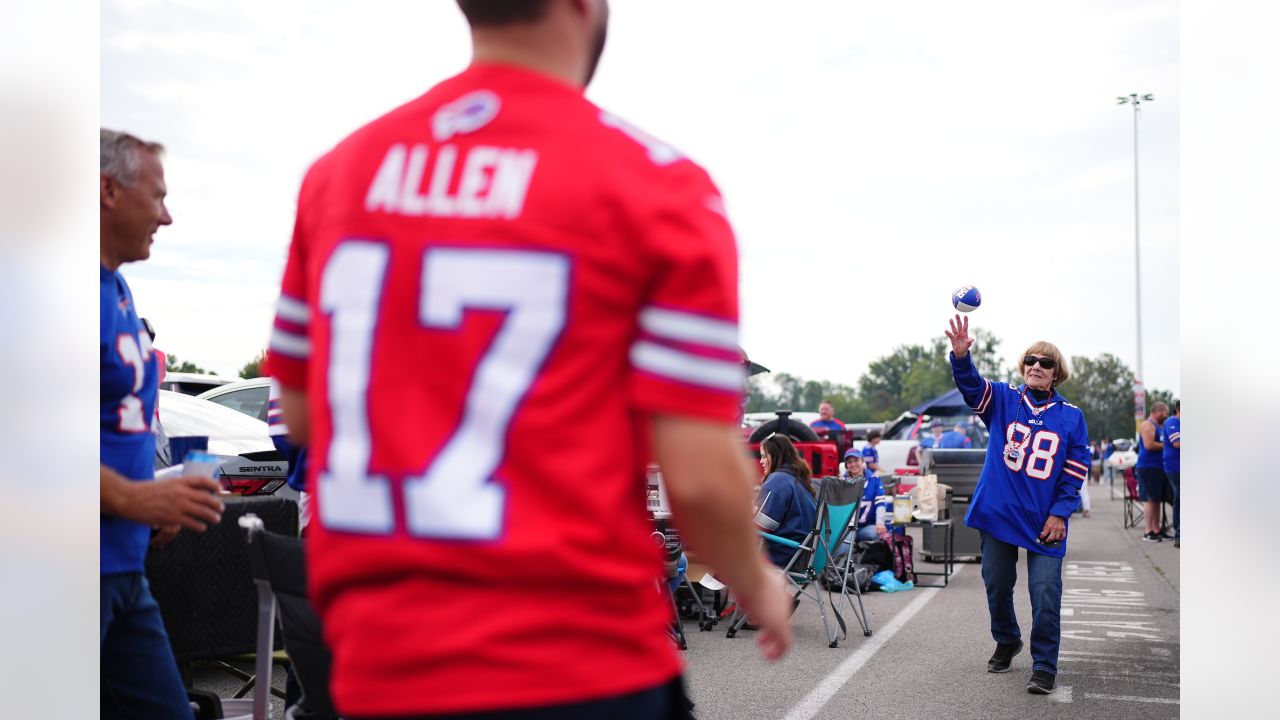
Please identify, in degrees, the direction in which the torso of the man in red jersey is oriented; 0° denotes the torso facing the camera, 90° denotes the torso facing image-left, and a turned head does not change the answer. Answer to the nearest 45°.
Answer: approximately 225°

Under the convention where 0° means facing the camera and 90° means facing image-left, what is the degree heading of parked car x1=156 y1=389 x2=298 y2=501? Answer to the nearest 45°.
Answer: approximately 135°

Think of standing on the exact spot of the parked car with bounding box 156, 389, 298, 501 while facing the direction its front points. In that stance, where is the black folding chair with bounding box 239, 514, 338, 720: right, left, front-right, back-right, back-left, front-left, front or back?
back-left

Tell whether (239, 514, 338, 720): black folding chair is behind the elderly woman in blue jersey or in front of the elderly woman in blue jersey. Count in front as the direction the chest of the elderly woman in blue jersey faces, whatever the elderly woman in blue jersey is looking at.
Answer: in front

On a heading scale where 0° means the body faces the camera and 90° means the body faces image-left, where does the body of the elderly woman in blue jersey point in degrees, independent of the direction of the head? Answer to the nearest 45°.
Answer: approximately 0°

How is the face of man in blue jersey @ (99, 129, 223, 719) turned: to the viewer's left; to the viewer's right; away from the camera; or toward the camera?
to the viewer's right

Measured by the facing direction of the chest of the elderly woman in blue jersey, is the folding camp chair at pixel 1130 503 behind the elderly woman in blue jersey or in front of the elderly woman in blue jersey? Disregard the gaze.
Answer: behind

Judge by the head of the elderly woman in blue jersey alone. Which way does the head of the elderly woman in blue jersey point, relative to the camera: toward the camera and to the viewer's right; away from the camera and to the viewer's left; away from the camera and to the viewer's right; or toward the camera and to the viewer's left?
toward the camera and to the viewer's left

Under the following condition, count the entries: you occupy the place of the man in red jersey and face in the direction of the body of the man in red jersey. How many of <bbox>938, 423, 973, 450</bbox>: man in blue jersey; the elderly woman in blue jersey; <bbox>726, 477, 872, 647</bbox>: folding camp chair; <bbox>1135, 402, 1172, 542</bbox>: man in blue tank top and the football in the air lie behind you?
0

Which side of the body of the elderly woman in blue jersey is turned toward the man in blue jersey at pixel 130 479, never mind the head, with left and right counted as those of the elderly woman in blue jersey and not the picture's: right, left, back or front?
front

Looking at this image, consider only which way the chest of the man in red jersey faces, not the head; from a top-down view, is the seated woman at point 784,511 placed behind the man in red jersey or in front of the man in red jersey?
in front

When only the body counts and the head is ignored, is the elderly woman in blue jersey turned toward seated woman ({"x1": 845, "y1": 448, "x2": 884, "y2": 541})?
no
